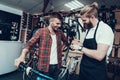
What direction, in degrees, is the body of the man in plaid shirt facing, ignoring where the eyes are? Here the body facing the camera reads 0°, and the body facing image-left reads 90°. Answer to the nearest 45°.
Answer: approximately 315°
